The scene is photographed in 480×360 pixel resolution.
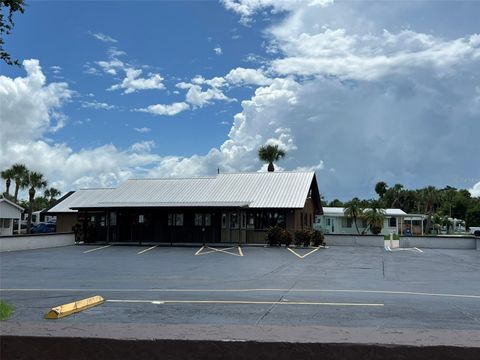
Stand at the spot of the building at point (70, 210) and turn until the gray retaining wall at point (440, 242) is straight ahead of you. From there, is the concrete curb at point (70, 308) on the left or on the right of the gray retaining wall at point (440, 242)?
right

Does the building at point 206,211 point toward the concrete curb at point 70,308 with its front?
yes

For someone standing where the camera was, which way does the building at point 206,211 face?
facing the viewer

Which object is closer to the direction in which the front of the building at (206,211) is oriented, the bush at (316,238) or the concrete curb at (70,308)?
the concrete curb

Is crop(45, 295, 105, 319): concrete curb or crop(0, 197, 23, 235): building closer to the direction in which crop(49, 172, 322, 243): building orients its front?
the concrete curb

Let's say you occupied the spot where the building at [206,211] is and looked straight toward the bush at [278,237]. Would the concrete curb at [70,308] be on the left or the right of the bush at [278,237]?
right

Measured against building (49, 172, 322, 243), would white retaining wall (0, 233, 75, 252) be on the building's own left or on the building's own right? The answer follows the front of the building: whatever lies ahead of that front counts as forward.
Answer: on the building's own right

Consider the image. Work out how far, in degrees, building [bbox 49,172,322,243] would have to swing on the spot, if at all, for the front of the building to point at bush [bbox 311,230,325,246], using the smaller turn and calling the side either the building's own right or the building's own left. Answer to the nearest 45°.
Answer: approximately 45° to the building's own left

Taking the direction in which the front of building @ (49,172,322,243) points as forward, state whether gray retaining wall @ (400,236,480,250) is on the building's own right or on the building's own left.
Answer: on the building's own left

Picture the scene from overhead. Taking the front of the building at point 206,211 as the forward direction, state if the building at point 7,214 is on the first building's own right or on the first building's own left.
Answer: on the first building's own right
